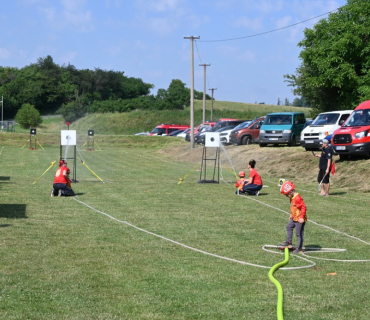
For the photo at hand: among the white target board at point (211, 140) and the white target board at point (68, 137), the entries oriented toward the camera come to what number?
2

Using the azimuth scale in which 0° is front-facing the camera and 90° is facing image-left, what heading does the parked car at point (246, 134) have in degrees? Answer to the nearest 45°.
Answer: approximately 45°

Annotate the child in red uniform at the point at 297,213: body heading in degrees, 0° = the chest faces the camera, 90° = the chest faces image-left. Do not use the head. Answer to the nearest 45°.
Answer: approximately 45°

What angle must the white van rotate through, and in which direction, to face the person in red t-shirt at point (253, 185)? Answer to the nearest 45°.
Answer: approximately 45° to its left

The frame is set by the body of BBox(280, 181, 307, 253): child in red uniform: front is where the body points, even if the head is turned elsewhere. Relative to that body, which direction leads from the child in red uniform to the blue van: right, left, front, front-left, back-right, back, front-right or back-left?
back-right

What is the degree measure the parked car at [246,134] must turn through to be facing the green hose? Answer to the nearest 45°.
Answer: approximately 45° to its left

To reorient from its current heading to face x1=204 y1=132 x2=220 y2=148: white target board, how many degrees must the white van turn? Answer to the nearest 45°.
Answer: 0° — it already faces it

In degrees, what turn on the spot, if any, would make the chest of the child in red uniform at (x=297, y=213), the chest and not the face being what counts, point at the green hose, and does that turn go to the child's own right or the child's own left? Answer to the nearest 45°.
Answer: approximately 45° to the child's own left

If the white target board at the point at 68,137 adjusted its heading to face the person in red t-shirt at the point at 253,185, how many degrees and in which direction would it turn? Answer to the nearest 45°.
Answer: approximately 45° to its left

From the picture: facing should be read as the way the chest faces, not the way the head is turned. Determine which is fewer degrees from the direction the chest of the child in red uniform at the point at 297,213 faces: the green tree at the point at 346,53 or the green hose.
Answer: the green hose

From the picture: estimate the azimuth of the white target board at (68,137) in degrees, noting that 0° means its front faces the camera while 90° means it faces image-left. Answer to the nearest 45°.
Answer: approximately 0°
